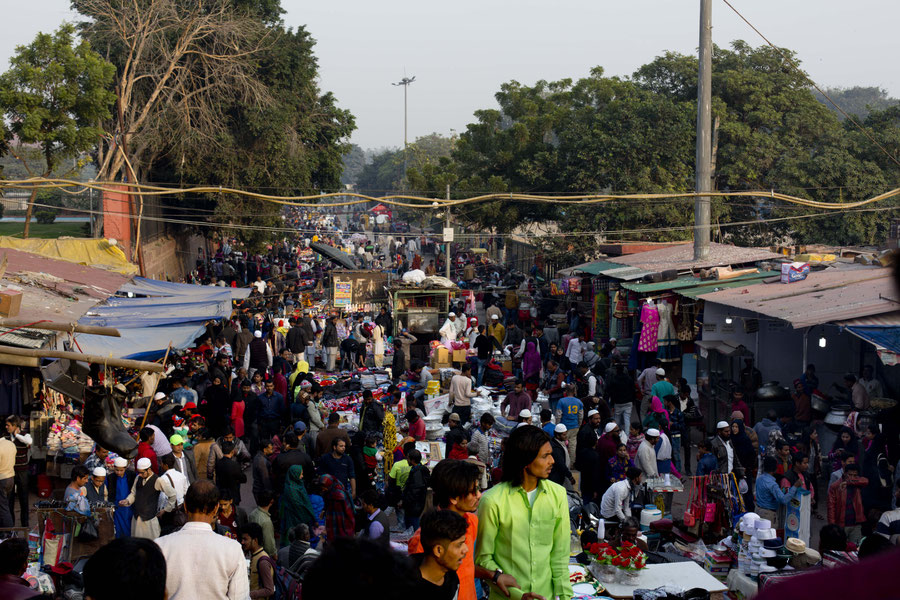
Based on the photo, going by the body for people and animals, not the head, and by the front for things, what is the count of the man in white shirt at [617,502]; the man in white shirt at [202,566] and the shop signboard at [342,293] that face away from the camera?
1

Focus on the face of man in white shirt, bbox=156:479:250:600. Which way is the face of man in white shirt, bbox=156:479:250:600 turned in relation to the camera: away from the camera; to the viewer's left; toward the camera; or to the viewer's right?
away from the camera

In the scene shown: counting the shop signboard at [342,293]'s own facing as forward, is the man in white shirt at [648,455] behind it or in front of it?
in front

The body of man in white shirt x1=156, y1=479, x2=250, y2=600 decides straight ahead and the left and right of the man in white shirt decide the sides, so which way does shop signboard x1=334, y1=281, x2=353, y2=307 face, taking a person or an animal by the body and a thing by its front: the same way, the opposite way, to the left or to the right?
the opposite way

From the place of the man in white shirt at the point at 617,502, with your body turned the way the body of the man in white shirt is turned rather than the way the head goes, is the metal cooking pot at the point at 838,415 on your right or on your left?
on your left

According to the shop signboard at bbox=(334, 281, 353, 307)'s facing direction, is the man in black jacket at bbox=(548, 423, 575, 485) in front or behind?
in front

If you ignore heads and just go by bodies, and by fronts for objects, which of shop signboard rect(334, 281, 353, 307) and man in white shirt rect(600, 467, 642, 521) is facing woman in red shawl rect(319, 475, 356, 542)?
the shop signboard

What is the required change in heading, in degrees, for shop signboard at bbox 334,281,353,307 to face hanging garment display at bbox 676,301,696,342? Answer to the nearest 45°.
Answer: approximately 45° to its left

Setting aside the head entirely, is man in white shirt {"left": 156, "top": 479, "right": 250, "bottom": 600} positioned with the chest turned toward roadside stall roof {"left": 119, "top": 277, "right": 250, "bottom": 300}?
yes

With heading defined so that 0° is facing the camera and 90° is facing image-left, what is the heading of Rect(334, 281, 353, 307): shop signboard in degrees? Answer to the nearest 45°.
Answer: approximately 0°

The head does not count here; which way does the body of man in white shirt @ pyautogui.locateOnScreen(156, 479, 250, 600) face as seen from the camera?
away from the camera
